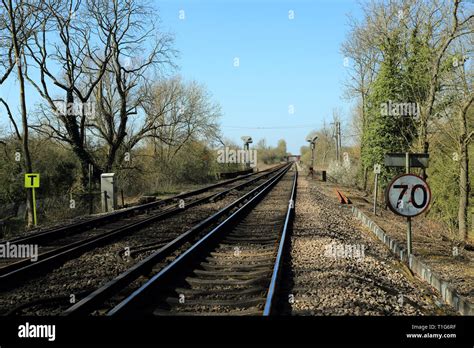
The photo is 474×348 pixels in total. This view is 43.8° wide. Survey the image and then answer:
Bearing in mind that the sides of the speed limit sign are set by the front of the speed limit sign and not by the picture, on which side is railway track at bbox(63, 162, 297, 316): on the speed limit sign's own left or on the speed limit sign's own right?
on the speed limit sign's own right

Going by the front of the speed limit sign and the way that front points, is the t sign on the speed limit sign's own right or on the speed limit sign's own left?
on the speed limit sign's own right

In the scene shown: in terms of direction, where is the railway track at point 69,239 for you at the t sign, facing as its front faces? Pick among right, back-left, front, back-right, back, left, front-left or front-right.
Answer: front

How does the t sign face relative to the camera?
toward the camera

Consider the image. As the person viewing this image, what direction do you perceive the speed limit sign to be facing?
facing the viewer

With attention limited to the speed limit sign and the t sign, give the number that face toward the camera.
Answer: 2

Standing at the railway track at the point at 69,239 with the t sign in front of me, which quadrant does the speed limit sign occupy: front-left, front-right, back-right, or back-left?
back-right
